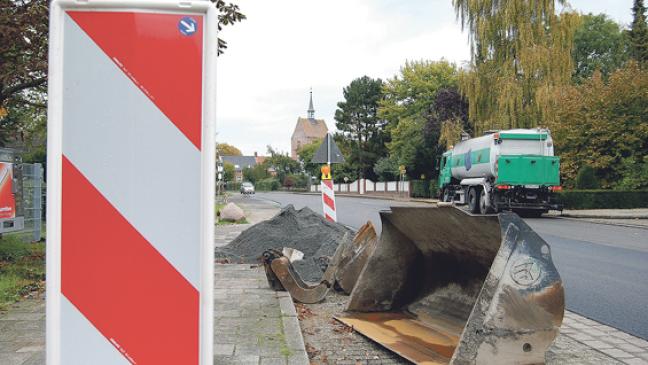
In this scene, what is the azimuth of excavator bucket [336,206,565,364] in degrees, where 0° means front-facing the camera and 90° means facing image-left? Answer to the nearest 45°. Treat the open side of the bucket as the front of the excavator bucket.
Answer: approximately 45°

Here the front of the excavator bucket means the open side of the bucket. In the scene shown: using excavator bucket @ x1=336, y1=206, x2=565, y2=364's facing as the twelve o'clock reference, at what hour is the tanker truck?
The tanker truck is roughly at 5 o'clock from the excavator bucket.

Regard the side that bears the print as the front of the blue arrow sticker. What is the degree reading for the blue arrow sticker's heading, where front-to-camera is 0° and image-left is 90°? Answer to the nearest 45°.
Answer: approximately 0°

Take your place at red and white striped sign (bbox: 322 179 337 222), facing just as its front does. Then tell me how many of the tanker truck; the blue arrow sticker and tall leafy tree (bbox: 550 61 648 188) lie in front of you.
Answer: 1

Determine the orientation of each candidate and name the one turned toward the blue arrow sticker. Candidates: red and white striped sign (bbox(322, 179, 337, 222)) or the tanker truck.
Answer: the red and white striped sign

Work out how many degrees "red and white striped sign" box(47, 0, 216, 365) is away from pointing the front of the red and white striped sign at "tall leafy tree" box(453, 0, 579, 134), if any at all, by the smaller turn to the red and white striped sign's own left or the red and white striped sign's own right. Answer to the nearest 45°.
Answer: approximately 135° to the red and white striped sign's own left

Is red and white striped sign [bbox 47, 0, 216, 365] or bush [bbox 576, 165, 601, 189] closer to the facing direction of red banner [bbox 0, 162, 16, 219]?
the red and white striped sign

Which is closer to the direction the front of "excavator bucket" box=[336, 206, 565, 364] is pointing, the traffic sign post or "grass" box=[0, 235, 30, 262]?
the grass

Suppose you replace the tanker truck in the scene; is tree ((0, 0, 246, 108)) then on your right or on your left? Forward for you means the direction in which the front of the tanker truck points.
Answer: on your left

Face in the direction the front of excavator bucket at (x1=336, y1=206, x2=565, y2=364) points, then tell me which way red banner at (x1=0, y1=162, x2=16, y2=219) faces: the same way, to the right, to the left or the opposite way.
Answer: to the left

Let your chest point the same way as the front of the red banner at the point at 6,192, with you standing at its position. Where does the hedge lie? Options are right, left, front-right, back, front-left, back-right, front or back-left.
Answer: left
